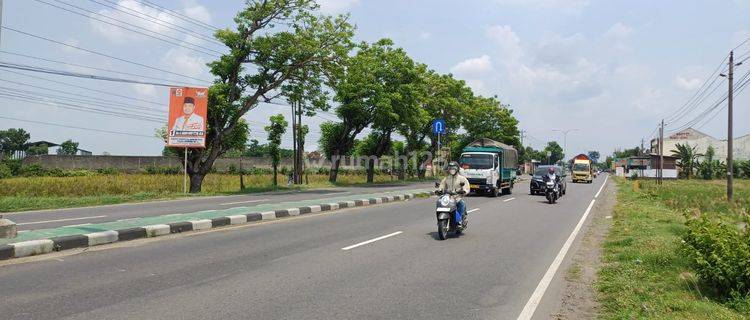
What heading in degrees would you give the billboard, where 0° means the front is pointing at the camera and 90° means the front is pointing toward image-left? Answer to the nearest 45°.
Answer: approximately 0°

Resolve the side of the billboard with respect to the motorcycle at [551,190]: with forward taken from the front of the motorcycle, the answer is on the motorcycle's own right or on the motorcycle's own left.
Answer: on the motorcycle's own right

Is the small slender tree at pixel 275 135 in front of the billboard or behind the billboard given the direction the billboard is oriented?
behind

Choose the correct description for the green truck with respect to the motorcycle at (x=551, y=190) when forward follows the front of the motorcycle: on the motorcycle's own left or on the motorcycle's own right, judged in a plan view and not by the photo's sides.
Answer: on the motorcycle's own right

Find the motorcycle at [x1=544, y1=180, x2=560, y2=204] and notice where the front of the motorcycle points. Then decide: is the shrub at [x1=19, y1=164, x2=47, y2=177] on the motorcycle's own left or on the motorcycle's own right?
on the motorcycle's own right

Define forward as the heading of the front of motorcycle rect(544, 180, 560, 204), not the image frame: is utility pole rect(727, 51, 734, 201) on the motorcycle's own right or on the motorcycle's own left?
on the motorcycle's own left

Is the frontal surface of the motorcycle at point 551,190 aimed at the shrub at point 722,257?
yes

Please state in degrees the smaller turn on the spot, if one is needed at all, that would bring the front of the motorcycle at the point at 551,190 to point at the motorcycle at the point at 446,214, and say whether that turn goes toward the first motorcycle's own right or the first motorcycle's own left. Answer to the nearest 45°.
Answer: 0° — it already faces it

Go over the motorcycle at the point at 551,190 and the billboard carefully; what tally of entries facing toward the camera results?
2

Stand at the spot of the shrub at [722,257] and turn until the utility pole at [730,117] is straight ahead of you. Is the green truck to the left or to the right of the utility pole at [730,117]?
left

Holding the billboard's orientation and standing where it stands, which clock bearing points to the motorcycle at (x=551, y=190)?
The motorcycle is roughly at 10 o'clock from the billboard.
